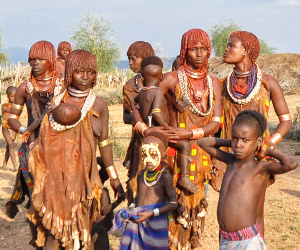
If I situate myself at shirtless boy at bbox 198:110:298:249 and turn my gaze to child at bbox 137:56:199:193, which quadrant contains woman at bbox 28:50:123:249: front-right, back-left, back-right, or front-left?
front-left

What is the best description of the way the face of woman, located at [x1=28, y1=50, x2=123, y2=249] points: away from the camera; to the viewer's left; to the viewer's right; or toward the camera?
toward the camera

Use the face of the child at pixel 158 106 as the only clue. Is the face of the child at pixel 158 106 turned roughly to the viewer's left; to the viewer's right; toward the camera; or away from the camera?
away from the camera

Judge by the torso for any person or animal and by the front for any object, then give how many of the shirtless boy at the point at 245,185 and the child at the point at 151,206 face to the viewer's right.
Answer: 0

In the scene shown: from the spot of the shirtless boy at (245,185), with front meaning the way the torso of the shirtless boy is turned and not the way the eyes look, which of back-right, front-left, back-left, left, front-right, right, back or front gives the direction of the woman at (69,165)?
front-right

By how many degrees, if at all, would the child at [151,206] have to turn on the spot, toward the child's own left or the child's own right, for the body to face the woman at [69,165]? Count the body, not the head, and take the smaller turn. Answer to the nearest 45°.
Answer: approximately 45° to the child's own right

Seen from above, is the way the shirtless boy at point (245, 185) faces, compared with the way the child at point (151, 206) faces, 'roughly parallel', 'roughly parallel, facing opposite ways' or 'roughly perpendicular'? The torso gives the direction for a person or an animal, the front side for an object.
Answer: roughly parallel

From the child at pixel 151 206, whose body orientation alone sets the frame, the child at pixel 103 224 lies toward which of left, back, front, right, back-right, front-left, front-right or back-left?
right

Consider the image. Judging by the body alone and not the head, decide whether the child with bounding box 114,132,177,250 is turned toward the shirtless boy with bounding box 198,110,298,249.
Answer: no

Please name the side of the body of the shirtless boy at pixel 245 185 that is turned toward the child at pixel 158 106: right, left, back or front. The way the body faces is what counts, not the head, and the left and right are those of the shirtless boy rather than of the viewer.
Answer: right

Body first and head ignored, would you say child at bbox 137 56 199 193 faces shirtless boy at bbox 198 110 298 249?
no

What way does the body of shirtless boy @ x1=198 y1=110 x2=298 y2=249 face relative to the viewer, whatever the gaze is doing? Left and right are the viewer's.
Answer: facing the viewer and to the left of the viewer
